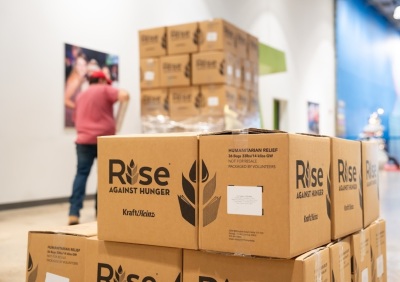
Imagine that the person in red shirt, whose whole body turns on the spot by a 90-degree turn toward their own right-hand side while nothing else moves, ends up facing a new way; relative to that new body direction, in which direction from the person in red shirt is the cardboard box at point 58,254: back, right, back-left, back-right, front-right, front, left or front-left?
front-right

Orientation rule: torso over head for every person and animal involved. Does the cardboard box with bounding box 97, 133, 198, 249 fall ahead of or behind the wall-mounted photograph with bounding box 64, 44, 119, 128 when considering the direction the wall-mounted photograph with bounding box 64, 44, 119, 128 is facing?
ahead

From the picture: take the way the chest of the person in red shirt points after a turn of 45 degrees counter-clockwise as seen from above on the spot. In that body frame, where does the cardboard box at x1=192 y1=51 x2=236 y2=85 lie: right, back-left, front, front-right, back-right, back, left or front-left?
right

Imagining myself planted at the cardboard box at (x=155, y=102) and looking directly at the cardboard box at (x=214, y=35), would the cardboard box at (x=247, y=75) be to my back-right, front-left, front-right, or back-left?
front-left

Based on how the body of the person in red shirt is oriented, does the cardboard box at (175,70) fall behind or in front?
in front

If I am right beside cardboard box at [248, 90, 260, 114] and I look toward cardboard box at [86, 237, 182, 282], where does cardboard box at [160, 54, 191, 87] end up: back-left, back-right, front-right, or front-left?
front-right

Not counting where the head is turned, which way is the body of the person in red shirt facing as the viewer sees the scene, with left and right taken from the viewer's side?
facing away from the viewer and to the right of the viewer

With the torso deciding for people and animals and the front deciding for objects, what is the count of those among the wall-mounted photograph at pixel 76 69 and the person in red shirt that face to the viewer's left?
0
